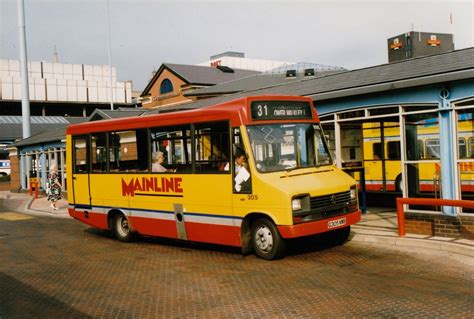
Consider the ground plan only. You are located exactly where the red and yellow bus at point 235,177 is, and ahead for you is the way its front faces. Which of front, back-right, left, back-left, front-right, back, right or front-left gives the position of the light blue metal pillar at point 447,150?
front-left

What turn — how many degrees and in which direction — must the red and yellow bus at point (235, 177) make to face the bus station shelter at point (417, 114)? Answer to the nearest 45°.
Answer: approximately 45° to its left

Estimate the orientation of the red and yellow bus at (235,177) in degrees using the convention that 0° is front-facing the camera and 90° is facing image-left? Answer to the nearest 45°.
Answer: approximately 315°
